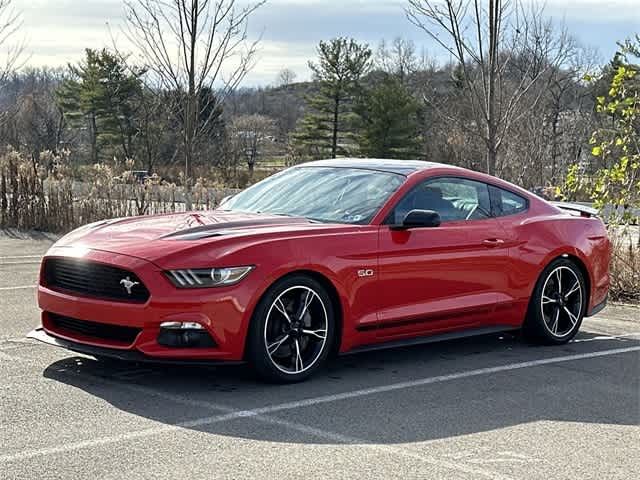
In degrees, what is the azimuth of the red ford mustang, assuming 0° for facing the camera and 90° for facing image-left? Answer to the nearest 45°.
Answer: approximately 45°

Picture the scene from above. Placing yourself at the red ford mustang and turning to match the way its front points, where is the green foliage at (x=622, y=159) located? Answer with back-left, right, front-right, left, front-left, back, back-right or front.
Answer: back
